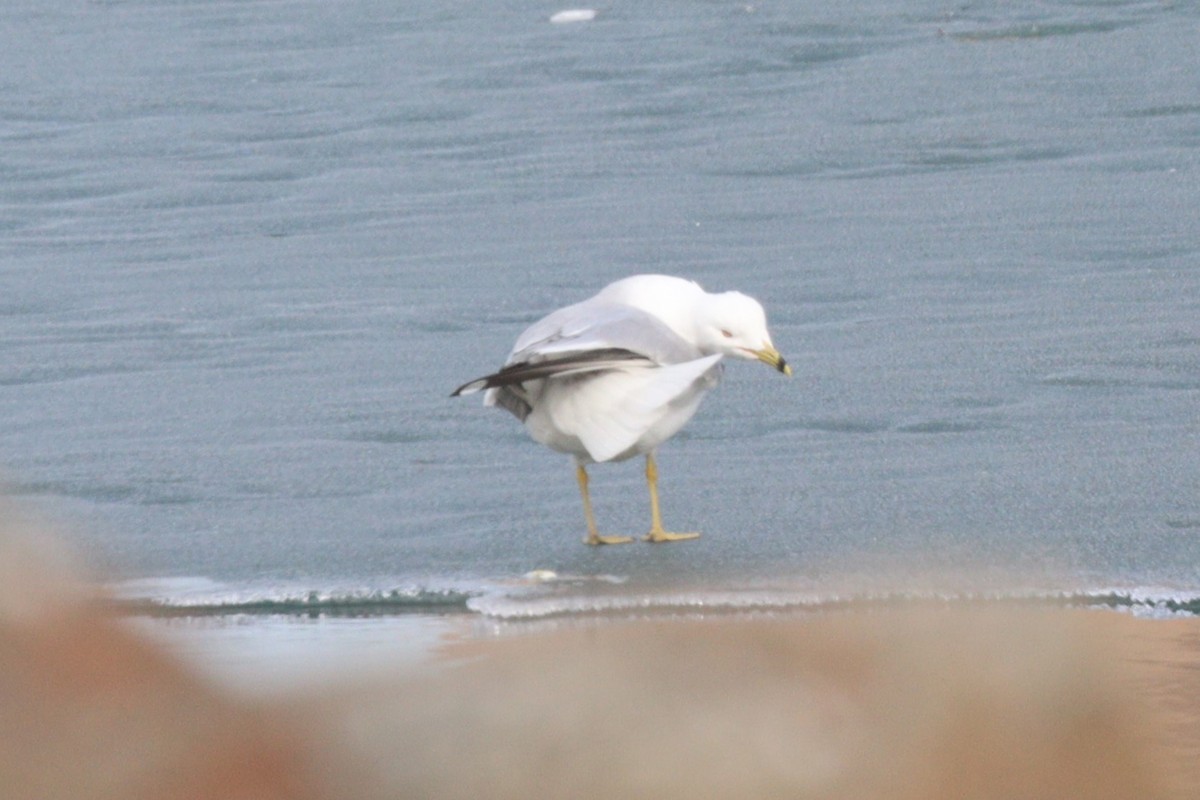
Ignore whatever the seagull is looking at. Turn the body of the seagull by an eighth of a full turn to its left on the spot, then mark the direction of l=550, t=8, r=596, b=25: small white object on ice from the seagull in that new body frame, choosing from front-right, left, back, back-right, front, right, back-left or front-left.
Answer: front-left

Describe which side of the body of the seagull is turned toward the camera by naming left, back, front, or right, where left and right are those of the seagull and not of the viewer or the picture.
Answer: right
